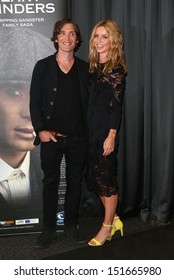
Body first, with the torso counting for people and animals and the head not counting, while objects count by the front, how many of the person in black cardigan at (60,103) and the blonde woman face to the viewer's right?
0

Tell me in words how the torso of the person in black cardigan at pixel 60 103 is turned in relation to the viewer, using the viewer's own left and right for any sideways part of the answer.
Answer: facing the viewer
